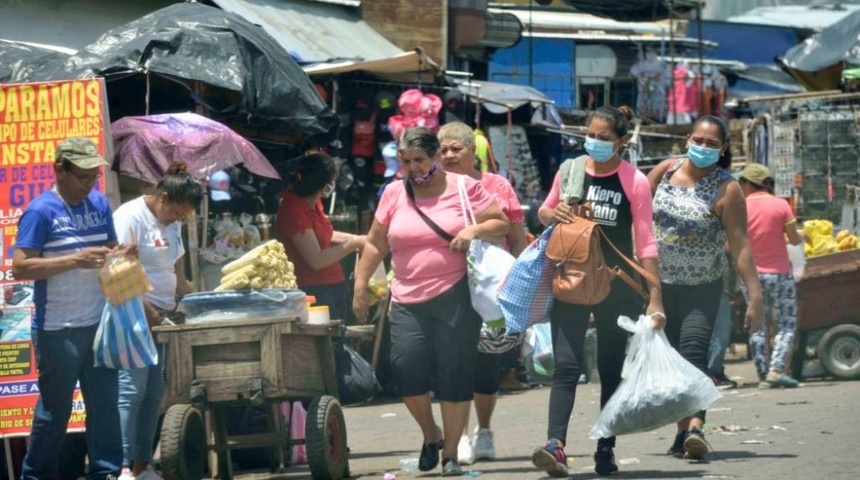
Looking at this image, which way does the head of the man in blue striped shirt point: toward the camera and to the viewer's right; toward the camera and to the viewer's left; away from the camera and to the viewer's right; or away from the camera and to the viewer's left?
toward the camera and to the viewer's right

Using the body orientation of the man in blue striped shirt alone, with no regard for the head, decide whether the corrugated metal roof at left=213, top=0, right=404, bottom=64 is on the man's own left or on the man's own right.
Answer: on the man's own left

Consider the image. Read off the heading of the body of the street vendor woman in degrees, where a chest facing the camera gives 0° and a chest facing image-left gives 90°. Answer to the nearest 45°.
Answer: approximately 270°

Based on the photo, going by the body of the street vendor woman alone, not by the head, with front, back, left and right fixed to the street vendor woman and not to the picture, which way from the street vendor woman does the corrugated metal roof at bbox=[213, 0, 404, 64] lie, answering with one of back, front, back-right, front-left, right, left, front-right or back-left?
left

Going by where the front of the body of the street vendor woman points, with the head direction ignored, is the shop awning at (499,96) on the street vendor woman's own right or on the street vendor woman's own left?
on the street vendor woman's own left

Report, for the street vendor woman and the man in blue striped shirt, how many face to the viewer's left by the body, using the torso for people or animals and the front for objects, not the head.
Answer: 0

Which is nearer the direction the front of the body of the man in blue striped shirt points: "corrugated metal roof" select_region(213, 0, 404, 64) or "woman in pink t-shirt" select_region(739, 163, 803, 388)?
the woman in pink t-shirt

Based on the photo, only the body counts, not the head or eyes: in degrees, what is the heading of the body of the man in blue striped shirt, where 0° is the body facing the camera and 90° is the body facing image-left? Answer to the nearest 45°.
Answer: approximately 315°

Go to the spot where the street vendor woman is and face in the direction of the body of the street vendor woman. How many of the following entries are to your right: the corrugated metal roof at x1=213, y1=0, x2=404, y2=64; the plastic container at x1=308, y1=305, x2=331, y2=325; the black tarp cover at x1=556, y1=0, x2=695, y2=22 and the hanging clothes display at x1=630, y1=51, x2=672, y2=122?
1

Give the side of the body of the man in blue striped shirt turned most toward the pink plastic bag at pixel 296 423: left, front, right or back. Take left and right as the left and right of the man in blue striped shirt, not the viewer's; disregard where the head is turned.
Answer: left
